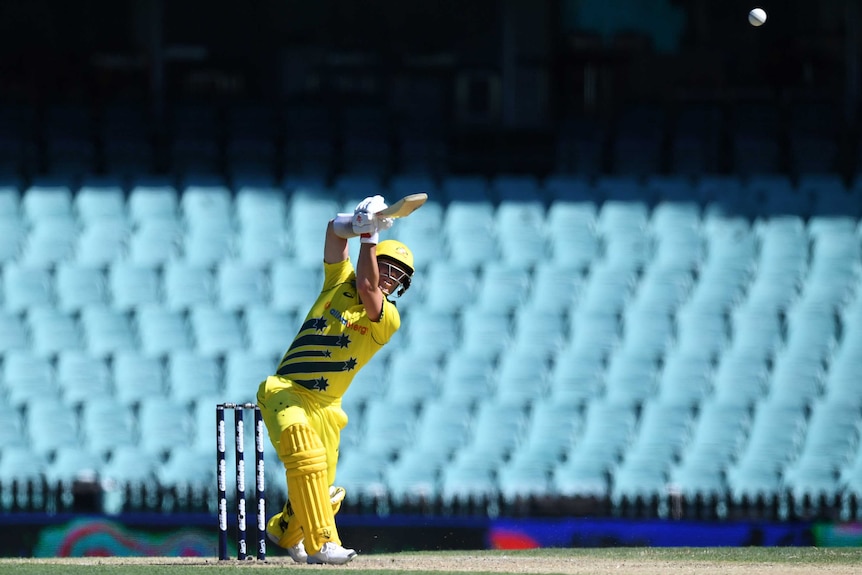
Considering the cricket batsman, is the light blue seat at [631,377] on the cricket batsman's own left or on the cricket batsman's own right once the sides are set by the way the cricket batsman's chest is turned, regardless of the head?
on the cricket batsman's own left

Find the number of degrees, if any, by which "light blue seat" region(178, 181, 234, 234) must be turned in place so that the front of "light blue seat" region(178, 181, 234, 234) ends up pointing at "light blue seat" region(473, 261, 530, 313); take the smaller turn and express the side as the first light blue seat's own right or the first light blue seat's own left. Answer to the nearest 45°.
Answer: approximately 90° to the first light blue seat's own left

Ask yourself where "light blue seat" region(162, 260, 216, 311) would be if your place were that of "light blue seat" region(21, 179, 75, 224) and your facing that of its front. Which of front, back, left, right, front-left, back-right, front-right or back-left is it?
front-left

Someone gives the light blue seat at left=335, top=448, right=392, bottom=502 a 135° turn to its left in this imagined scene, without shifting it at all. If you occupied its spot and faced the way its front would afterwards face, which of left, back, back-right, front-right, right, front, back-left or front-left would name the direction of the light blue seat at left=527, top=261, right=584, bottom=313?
front

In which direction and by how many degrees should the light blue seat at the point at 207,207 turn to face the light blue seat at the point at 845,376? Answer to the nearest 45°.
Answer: approximately 90° to its left

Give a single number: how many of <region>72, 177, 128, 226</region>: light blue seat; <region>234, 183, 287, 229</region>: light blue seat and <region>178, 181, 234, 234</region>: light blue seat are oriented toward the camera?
3

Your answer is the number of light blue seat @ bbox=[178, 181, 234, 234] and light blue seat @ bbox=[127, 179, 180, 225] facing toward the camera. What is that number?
2

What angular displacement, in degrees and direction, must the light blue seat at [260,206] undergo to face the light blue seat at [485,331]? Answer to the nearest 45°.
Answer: approximately 45° to its left

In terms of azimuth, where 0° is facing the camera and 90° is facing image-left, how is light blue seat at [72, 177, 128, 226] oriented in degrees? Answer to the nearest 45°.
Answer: approximately 0°
